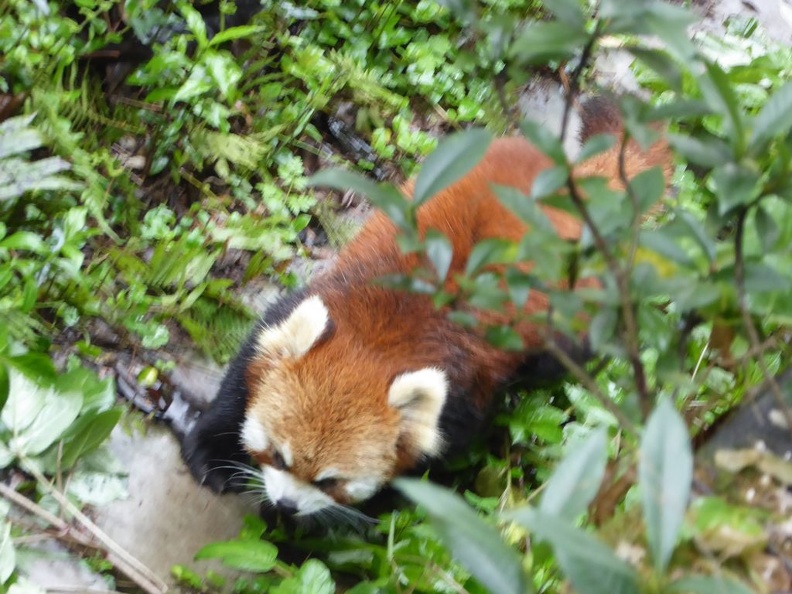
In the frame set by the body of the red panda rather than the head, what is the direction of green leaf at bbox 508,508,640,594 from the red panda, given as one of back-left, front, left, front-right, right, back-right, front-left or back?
front-left

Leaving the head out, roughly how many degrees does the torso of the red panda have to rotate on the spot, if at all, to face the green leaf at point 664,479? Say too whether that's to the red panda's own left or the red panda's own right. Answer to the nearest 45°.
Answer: approximately 45° to the red panda's own left

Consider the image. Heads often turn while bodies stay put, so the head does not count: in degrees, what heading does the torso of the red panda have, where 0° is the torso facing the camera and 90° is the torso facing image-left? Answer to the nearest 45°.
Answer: approximately 45°
